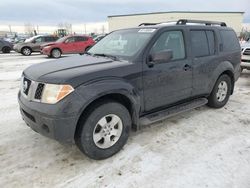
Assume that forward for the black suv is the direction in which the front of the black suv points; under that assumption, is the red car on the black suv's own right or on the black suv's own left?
on the black suv's own right

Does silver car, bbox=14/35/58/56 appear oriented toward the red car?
no

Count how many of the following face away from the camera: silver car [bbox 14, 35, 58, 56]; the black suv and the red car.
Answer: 0

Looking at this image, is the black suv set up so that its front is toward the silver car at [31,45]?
no

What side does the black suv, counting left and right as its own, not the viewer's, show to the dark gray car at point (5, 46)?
right

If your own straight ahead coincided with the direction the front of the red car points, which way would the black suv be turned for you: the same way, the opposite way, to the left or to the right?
the same way

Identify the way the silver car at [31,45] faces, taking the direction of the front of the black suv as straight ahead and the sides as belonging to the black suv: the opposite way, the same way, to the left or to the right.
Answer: the same way

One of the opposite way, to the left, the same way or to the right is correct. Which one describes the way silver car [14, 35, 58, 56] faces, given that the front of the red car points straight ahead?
the same way

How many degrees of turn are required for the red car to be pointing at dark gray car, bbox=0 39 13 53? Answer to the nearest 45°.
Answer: approximately 90° to its right

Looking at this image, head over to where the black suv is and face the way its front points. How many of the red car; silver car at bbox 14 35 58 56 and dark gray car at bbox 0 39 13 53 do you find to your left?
0

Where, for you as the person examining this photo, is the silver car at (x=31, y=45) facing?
facing the viewer and to the left of the viewer
